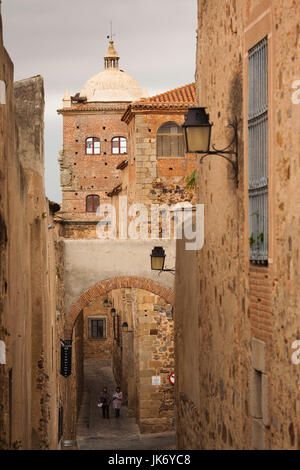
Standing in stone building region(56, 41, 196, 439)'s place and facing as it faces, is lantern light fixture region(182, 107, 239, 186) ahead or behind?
ahead

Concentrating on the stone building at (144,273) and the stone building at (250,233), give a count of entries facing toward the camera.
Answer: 1

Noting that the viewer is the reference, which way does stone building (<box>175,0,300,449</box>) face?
facing to the left of the viewer

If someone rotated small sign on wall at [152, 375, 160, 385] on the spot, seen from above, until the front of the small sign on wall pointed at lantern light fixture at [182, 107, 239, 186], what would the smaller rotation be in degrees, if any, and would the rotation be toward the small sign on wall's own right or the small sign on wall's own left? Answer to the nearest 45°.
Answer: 0° — it already faces it

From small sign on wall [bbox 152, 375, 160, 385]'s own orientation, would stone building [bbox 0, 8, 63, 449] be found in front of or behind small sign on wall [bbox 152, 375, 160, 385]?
in front

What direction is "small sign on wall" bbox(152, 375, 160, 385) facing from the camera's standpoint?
toward the camera

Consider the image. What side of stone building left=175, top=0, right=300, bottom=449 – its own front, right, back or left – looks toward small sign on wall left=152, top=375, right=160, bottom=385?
right

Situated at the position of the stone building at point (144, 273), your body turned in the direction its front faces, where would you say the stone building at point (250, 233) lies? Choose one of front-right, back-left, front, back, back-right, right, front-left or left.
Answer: front

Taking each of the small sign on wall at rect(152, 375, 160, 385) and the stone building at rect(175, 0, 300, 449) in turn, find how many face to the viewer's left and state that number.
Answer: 1

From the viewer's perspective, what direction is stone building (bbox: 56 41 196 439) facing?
toward the camera

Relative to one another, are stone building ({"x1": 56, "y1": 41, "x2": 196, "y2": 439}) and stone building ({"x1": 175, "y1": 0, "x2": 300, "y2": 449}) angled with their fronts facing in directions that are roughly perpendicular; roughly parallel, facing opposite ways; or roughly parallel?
roughly perpendicular

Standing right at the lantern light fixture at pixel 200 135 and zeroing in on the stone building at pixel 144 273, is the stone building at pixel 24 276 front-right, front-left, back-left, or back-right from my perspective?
front-left
